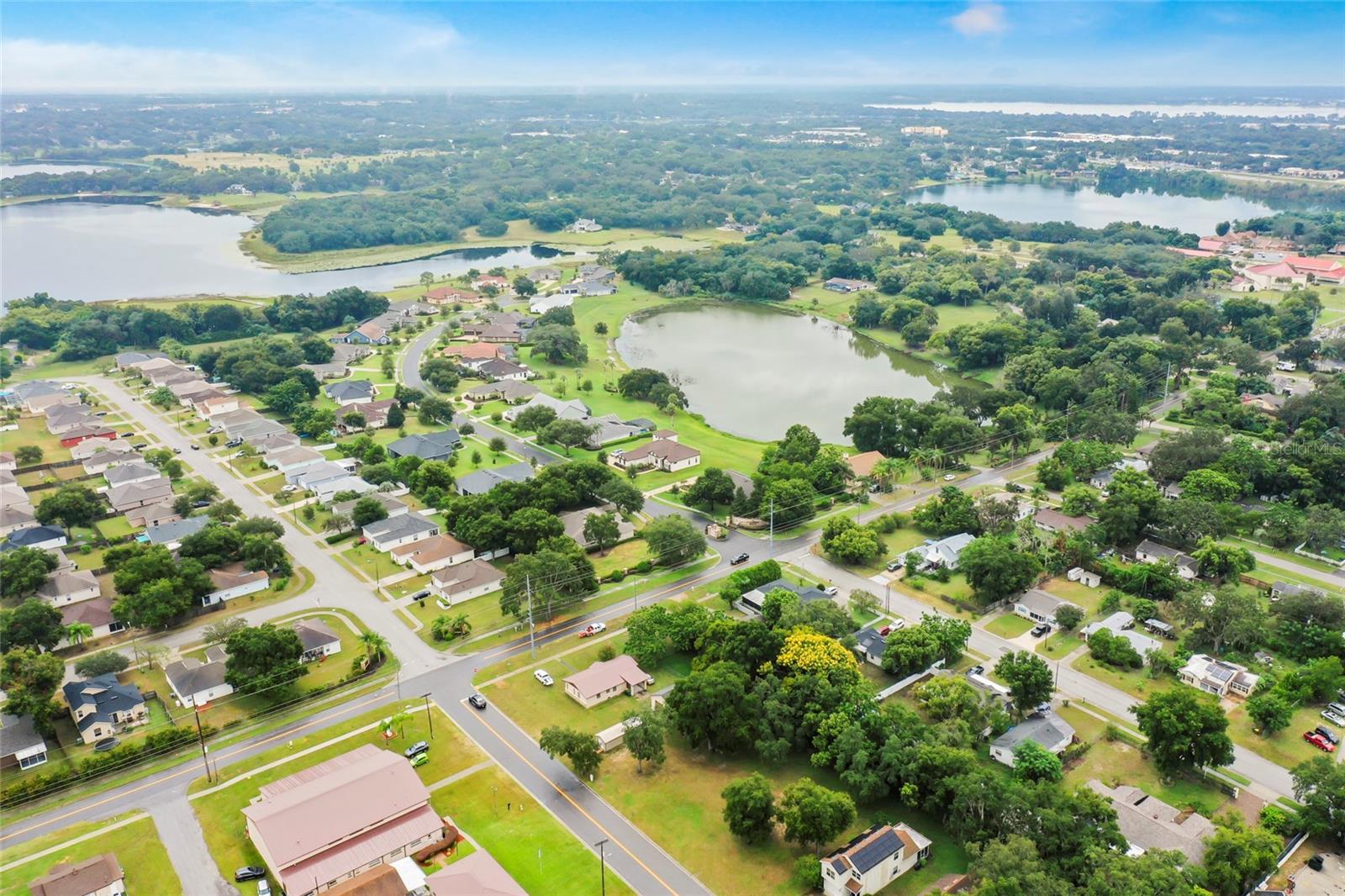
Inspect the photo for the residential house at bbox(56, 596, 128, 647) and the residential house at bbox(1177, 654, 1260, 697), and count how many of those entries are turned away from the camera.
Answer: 0

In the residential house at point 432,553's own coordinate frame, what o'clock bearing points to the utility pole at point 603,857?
The utility pole is roughly at 10 o'clock from the residential house.

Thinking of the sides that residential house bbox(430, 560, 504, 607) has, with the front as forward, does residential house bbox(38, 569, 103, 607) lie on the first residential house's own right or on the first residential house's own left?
on the first residential house's own right

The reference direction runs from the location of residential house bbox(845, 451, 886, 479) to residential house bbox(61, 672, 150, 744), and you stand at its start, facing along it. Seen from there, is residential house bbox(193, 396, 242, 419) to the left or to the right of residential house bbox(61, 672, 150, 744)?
right

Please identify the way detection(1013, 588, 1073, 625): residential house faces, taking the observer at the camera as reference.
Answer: facing the viewer and to the left of the viewer

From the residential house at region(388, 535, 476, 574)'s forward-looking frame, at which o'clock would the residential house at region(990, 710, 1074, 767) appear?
the residential house at region(990, 710, 1074, 767) is roughly at 9 o'clock from the residential house at region(388, 535, 476, 574).

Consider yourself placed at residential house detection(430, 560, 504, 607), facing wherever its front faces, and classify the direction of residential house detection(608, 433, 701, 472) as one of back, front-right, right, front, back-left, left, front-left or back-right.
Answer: back

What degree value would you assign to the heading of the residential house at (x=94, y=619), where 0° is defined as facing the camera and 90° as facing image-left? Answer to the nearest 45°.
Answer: approximately 315°

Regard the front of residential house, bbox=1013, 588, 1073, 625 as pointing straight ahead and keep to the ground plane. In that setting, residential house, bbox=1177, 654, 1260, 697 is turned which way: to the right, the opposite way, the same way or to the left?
the same way

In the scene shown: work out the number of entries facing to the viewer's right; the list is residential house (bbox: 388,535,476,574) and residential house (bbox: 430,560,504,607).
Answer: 0

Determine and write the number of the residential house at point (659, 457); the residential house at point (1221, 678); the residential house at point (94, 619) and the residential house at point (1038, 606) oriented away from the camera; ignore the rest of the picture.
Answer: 0

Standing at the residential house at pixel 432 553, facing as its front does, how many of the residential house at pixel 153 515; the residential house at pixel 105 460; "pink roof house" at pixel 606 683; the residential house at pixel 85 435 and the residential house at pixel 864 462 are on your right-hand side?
3

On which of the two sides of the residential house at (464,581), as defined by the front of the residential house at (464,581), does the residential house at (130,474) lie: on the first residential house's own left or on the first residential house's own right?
on the first residential house's own right

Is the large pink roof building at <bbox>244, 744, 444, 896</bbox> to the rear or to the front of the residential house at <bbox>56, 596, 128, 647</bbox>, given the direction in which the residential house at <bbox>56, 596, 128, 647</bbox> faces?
to the front

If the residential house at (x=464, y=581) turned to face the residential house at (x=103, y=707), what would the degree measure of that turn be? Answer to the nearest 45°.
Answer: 0° — it already faces it

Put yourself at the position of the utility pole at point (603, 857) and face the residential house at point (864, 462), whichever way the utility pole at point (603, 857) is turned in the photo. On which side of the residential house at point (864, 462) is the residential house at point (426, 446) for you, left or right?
left

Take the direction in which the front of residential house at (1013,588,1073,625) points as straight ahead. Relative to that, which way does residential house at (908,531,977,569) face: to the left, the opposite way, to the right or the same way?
the same way

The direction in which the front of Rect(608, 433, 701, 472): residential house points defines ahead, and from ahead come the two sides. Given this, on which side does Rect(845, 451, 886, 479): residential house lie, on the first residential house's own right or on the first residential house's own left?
on the first residential house's own left
